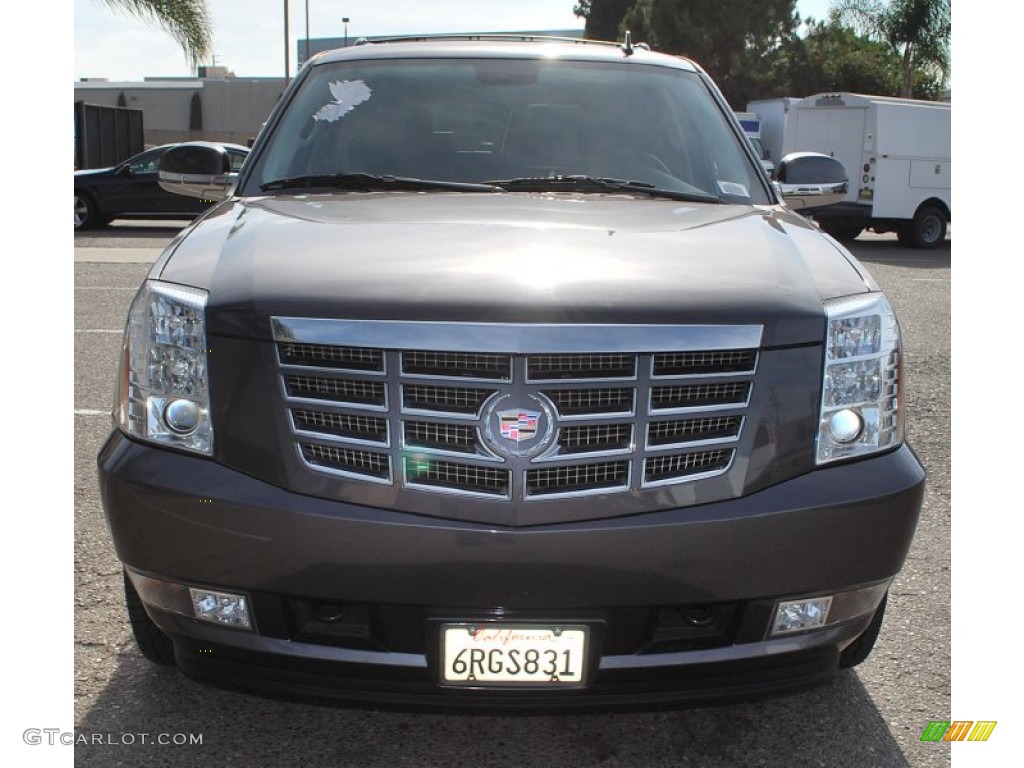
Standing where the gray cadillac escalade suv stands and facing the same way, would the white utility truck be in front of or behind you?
behind

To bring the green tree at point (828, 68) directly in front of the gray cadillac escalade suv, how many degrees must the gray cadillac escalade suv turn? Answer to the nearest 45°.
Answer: approximately 180°

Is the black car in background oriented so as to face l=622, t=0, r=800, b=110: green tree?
no

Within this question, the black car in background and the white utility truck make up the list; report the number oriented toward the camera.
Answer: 0

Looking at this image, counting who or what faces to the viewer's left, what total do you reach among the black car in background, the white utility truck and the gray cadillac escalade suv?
1

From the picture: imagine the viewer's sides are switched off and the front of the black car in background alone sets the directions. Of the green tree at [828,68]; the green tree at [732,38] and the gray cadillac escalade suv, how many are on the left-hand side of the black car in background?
1

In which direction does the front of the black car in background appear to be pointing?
to the viewer's left

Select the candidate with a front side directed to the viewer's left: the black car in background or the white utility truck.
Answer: the black car in background

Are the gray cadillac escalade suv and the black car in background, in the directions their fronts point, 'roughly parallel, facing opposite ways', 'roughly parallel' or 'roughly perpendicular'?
roughly perpendicular

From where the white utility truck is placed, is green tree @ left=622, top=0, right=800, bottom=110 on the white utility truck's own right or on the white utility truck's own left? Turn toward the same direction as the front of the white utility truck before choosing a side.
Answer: on the white utility truck's own left

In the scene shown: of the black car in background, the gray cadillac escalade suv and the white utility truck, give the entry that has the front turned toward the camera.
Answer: the gray cadillac escalade suv

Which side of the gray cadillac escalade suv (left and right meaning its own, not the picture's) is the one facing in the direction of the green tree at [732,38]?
back

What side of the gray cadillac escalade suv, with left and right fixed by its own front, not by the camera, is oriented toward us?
front

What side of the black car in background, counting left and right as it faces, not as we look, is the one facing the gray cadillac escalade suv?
left
